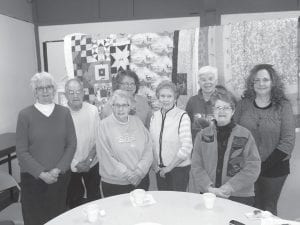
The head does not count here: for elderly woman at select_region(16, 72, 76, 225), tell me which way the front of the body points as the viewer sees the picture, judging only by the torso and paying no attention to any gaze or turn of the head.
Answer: toward the camera

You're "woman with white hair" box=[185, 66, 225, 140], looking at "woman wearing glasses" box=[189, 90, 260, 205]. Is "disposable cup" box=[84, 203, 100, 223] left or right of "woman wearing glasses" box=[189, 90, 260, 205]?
right

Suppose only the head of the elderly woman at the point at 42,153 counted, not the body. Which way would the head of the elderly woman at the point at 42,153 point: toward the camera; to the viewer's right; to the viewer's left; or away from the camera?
toward the camera

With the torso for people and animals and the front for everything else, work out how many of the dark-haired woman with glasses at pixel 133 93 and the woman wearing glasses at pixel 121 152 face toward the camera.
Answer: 2

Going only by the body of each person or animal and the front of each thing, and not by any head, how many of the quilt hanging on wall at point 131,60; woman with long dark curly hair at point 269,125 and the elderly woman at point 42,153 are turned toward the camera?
3

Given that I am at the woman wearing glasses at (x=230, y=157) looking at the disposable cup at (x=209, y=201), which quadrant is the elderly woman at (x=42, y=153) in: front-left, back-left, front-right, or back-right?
front-right

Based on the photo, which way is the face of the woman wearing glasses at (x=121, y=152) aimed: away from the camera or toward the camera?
toward the camera

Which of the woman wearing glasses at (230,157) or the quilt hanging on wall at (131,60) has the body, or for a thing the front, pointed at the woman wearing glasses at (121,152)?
the quilt hanging on wall

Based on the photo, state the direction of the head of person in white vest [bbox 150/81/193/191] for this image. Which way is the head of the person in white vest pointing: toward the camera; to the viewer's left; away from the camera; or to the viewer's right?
toward the camera

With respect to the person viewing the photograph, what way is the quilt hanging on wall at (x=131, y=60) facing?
facing the viewer

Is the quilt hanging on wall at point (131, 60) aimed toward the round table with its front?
yes

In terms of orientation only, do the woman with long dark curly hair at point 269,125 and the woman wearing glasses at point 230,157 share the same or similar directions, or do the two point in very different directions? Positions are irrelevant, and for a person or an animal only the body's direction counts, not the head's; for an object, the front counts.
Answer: same or similar directions

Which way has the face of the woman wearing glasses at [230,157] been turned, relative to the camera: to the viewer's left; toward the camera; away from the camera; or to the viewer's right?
toward the camera

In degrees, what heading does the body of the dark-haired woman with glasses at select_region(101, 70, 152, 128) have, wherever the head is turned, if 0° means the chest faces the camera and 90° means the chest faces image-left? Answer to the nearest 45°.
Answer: approximately 0°

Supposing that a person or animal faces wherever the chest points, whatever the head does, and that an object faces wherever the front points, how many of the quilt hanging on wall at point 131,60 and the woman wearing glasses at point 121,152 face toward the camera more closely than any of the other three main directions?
2

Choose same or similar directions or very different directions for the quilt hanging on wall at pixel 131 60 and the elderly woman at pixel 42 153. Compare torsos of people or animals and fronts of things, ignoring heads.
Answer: same or similar directions
